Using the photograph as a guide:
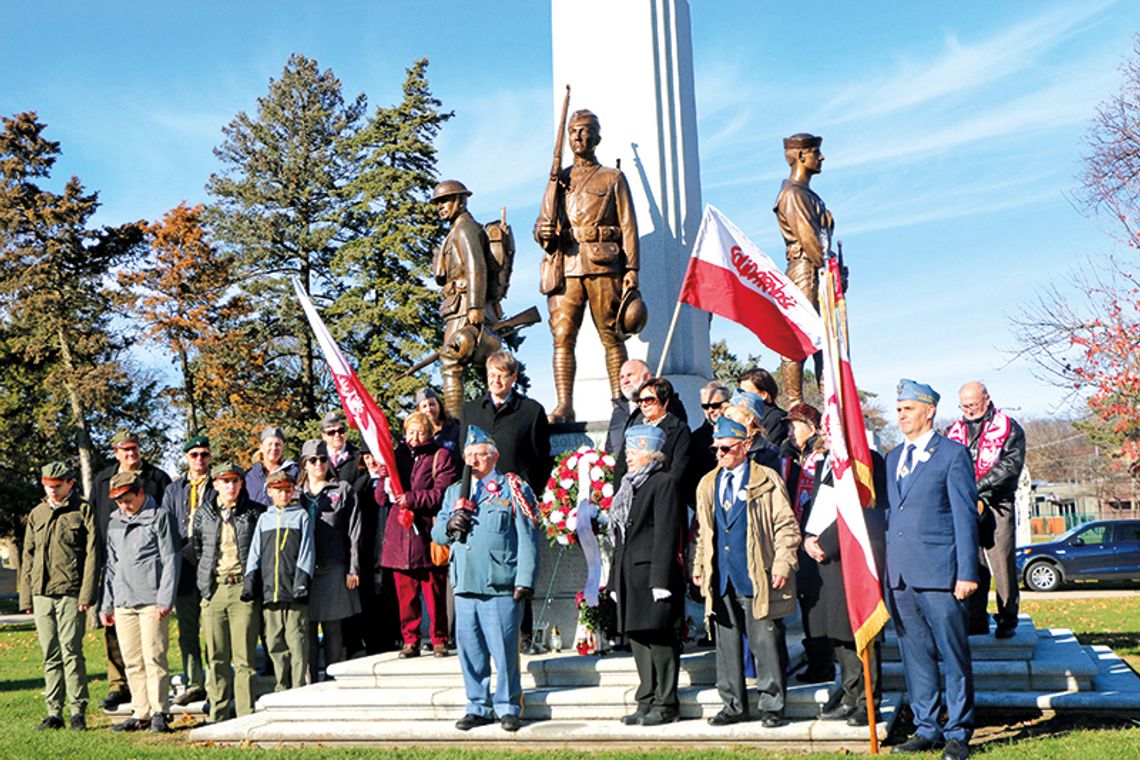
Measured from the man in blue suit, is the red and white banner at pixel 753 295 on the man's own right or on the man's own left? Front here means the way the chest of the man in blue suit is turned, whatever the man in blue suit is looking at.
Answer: on the man's own right

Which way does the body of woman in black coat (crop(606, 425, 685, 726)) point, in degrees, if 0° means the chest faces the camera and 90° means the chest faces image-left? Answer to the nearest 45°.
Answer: approximately 45°

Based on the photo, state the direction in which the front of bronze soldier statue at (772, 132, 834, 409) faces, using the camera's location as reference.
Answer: facing to the right of the viewer

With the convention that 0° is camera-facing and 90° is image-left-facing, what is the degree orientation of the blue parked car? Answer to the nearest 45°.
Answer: approximately 90°
